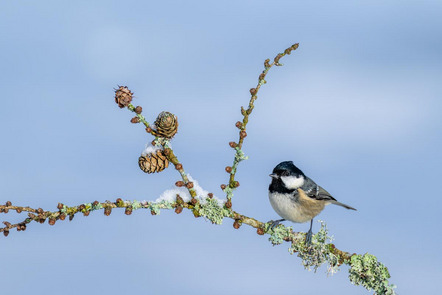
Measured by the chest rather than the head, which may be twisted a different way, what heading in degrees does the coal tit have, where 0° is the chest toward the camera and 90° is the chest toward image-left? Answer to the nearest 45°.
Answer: approximately 45°

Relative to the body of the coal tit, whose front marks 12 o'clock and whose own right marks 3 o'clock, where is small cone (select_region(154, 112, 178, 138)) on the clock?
The small cone is roughly at 1 o'clock from the coal tit.

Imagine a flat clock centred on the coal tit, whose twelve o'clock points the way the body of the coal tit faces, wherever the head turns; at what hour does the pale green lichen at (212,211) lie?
The pale green lichen is roughly at 1 o'clock from the coal tit.

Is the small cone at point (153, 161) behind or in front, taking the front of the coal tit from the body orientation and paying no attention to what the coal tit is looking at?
in front

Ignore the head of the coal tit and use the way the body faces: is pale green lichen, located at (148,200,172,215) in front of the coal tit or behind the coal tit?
in front
